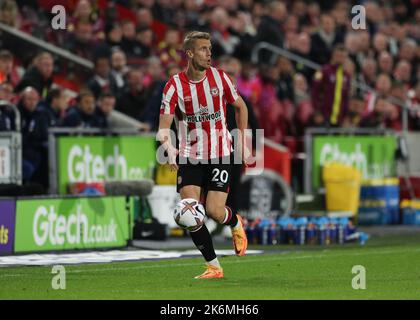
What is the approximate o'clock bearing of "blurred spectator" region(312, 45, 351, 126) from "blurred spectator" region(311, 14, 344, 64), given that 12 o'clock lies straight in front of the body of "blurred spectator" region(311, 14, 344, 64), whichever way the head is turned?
"blurred spectator" region(312, 45, 351, 126) is roughly at 12 o'clock from "blurred spectator" region(311, 14, 344, 64).

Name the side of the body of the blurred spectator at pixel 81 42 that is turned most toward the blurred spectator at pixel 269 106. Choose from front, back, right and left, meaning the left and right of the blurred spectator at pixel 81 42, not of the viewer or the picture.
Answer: left

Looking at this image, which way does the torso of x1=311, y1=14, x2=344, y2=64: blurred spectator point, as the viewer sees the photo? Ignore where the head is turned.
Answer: toward the camera

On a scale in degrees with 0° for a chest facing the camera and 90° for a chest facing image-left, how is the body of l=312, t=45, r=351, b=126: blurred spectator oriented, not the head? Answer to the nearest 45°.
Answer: approximately 0°

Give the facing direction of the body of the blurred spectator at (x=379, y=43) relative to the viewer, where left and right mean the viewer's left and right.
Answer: facing the viewer

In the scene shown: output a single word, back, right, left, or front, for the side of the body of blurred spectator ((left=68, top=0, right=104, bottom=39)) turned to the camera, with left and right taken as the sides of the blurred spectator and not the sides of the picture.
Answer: front

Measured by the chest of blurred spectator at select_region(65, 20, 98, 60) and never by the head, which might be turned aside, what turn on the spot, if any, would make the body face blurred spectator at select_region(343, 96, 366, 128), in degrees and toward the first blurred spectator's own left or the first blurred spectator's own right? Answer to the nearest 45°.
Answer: approximately 90° to the first blurred spectator's own left

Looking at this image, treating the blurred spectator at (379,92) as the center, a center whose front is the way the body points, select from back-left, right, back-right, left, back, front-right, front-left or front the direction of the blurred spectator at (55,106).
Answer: front-right
